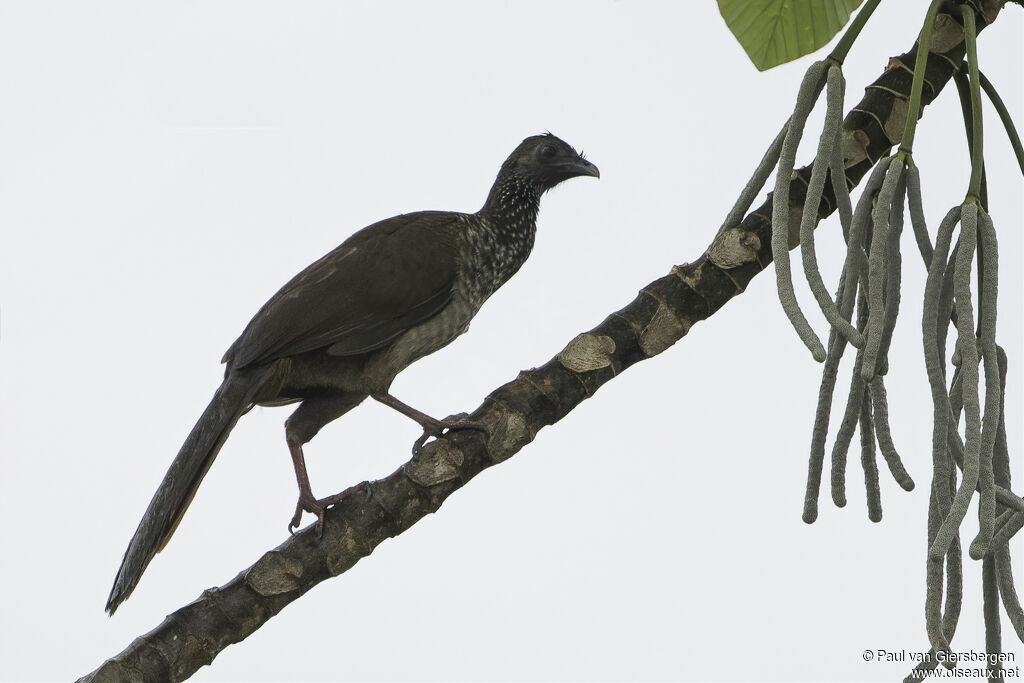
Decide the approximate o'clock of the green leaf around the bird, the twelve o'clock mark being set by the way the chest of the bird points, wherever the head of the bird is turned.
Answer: The green leaf is roughly at 1 o'clock from the bird.

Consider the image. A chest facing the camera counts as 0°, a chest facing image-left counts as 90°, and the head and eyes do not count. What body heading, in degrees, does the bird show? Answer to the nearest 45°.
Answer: approximately 270°
